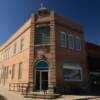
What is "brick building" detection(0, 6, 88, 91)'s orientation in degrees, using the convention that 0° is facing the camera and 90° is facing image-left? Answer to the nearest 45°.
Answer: approximately 0°
